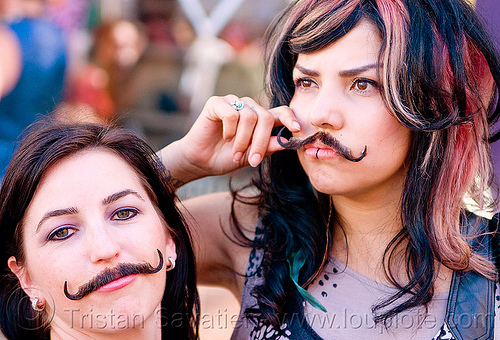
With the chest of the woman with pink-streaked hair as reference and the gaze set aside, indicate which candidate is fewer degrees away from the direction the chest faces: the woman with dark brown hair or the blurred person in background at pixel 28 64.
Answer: the woman with dark brown hair

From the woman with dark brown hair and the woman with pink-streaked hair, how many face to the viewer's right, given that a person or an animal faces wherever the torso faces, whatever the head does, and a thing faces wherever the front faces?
0

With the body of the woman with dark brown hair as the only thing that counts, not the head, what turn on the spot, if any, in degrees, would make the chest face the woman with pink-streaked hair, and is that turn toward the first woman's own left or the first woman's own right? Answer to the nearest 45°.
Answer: approximately 90° to the first woman's own left

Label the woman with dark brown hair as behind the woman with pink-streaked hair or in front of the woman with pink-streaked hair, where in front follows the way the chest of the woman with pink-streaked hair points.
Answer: in front

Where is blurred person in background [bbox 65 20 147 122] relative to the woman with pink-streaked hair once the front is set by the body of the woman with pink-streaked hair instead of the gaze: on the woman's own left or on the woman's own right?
on the woman's own right

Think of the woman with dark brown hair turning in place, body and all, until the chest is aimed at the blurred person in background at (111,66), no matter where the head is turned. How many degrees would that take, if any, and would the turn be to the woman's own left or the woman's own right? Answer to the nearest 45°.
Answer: approximately 180°

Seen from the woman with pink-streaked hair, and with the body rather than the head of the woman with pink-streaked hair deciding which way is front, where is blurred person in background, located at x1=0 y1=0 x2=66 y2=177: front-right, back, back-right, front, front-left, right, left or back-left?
right

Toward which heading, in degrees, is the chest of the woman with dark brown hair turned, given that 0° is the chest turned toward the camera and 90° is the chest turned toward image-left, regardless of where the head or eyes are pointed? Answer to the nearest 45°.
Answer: approximately 0°

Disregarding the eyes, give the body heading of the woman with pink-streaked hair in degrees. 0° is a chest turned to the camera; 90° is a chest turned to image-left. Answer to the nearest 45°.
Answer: approximately 45°

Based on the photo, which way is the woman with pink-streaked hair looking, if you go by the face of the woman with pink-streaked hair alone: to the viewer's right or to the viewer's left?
to the viewer's left
